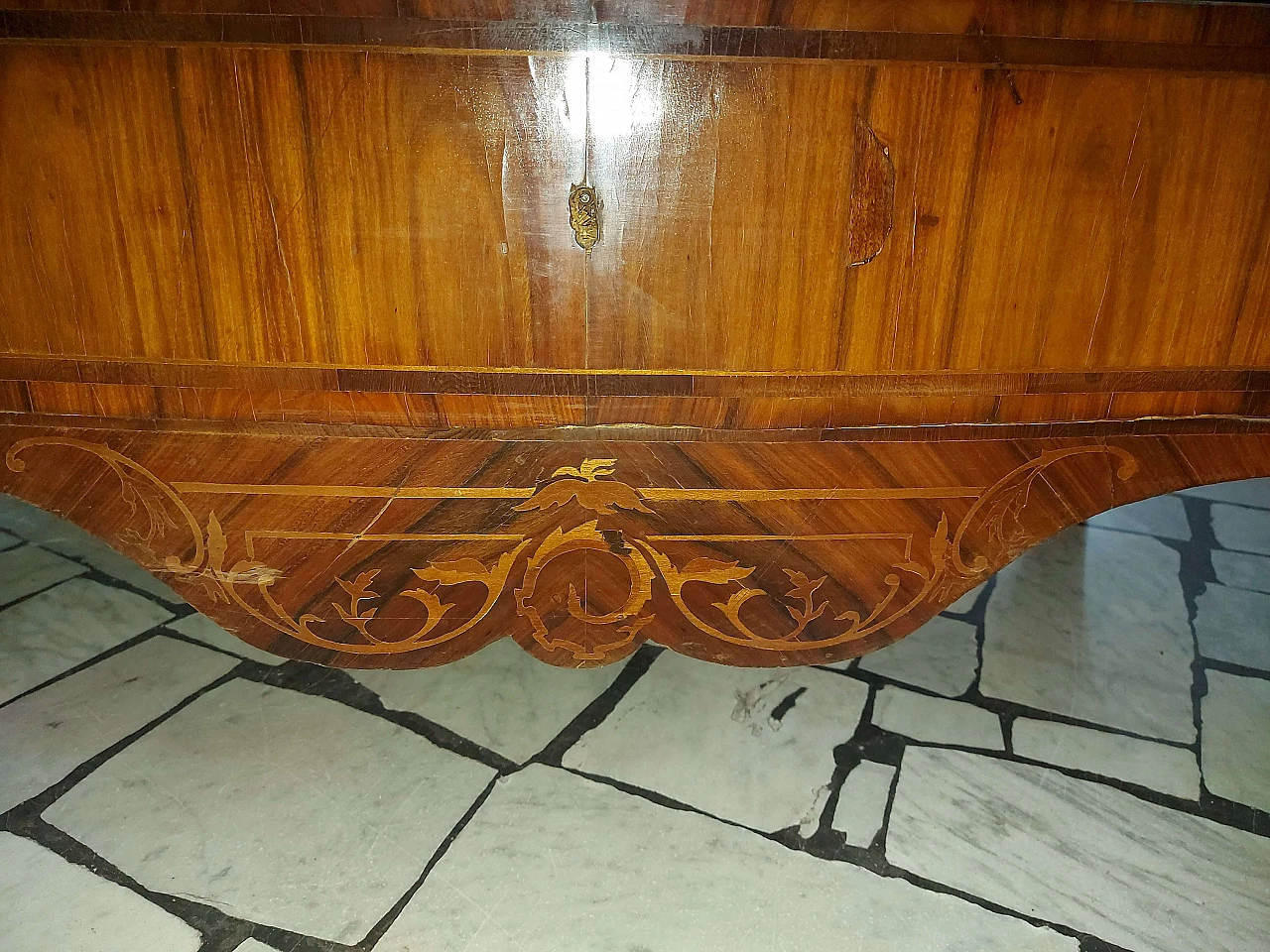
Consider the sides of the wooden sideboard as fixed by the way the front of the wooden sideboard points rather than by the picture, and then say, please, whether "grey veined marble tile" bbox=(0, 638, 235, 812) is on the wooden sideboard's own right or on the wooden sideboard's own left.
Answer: on the wooden sideboard's own right

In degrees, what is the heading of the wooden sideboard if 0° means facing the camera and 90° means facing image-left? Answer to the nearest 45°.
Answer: approximately 0°
